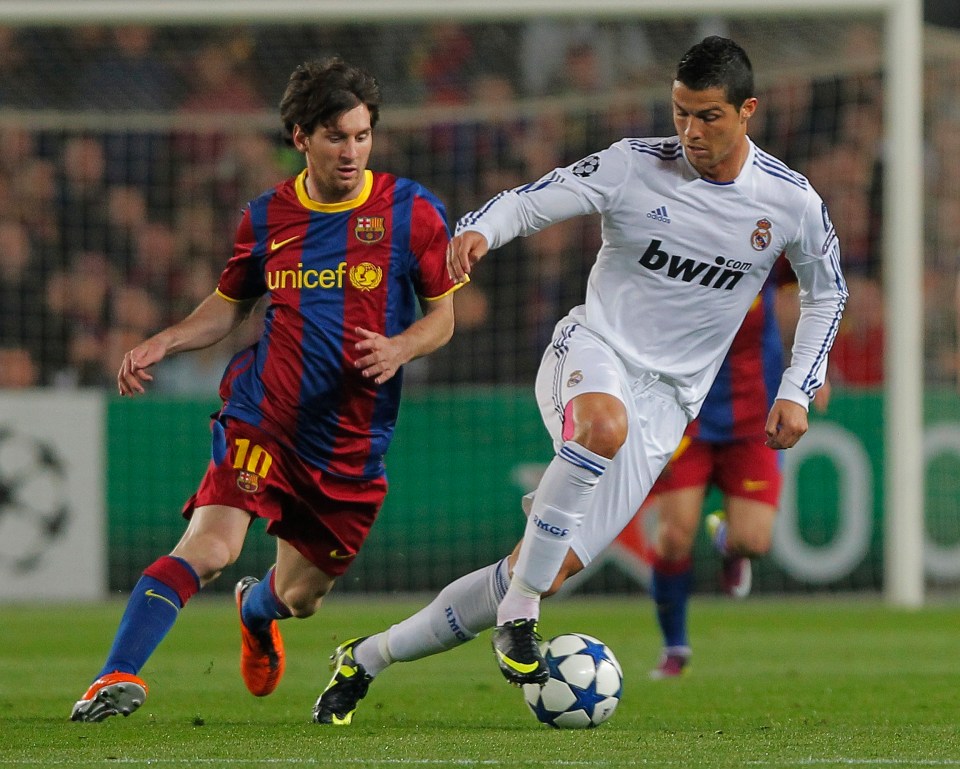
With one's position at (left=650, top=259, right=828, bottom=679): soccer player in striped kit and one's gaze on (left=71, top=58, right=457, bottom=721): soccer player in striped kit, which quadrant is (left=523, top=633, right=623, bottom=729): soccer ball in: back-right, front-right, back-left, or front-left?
front-left

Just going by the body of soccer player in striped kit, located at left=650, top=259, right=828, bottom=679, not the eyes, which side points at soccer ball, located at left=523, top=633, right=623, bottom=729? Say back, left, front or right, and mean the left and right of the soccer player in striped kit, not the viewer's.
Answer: front

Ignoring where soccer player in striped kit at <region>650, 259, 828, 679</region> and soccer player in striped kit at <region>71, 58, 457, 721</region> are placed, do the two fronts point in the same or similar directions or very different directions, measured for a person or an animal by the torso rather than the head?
same or similar directions

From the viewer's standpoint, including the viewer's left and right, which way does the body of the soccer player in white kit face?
facing the viewer

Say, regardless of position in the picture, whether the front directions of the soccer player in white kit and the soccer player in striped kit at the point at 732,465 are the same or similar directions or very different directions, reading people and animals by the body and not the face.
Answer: same or similar directions

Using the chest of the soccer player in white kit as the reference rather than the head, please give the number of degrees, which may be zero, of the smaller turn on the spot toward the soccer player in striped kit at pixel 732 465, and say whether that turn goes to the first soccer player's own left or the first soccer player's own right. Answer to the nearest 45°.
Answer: approximately 180°

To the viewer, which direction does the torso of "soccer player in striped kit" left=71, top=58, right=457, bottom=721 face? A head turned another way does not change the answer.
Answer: toward the camera

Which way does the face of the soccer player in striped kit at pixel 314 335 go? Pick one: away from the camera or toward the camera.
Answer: toward the camera
